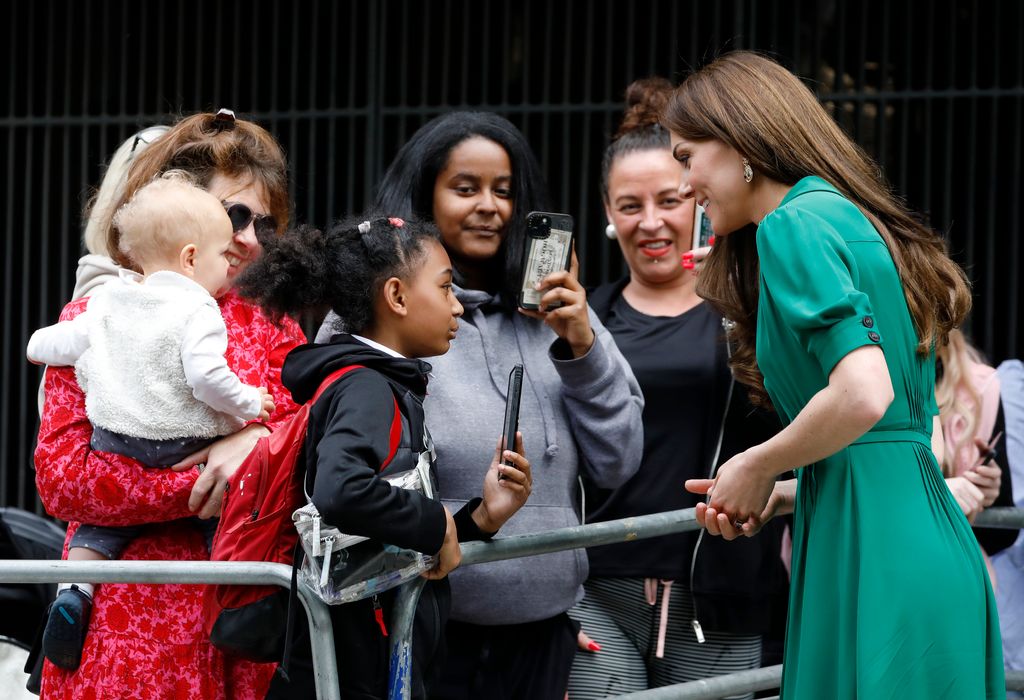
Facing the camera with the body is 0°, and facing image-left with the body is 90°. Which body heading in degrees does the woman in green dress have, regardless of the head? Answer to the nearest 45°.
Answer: approximately 90°

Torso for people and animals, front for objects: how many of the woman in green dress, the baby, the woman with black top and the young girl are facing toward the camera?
1

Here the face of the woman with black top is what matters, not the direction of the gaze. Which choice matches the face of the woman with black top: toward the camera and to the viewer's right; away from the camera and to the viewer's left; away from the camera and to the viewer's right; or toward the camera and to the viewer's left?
toward the camera and to the viewer's right

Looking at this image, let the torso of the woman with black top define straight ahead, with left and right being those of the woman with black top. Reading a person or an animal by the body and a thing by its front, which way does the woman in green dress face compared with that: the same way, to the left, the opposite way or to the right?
to the right

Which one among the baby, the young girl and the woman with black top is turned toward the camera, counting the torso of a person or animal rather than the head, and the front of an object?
the woman with black top

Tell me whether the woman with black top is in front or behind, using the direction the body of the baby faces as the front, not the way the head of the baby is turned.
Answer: in front

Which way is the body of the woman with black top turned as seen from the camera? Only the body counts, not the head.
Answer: toward the camera

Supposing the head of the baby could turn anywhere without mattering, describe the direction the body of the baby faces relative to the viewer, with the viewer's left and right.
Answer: facing away from the viewer and to the right of the viewer

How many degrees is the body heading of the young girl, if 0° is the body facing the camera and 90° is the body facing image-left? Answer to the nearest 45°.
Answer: approximately 270°

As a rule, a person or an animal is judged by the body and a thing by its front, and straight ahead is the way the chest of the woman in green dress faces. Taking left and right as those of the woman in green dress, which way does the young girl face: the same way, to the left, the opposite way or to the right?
the opposite way
